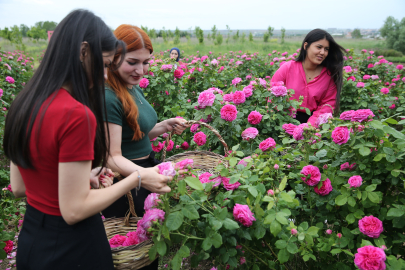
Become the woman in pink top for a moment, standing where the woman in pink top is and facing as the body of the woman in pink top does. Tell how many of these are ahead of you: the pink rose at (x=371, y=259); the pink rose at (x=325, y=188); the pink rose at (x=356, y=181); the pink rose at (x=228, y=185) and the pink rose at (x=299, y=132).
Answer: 5

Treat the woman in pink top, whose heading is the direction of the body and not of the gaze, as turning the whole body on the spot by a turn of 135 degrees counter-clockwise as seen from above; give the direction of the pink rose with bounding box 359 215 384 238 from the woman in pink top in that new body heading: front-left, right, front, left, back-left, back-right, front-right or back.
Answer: back-right

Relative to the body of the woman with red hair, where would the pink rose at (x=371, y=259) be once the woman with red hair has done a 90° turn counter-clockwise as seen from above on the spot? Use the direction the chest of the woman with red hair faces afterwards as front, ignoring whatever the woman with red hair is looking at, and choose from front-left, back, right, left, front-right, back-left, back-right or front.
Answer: right

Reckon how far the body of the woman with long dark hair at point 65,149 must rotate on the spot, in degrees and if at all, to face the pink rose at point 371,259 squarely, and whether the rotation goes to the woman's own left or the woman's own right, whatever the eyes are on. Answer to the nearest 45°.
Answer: approximately 90° to the woman's own right

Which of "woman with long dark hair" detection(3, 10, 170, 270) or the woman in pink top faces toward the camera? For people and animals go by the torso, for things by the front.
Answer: the woman in pink top

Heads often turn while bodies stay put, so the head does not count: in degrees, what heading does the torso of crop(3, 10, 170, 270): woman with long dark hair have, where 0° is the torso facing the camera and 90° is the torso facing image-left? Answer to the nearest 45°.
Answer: approximately 225°

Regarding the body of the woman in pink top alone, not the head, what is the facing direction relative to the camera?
toward the camera

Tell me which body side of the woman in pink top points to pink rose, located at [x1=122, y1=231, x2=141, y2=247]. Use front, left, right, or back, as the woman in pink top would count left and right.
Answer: front

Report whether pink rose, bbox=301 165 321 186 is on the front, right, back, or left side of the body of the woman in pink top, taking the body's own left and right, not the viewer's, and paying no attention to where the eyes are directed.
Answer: front

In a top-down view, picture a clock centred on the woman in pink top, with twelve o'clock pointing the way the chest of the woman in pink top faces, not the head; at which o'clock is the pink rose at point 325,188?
The pink rose is roughly at 12 o'clock from the woman in pink top.

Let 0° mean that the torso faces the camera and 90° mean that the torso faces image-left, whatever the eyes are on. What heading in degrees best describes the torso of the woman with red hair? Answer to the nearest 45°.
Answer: approximately 315°

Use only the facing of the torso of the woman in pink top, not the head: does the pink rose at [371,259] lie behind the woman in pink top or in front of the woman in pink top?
in front

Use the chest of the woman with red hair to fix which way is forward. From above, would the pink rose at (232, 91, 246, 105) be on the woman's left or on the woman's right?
on the woman's left

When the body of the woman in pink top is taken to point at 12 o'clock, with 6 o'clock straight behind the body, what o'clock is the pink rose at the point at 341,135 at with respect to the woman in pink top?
The pink rose is roughly at 12 o'clock from the woman in pink top.

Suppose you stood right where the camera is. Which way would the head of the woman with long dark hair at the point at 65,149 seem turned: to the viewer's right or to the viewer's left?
to the viewer's right

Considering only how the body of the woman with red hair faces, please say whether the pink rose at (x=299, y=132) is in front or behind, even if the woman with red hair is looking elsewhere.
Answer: in front

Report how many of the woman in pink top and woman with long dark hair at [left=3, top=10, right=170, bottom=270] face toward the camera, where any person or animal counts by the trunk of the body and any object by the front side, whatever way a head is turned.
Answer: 1

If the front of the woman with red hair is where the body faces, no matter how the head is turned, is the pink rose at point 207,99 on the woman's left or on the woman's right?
on the woman's left

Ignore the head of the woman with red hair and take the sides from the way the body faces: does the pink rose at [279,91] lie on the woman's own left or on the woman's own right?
on the woman's own left

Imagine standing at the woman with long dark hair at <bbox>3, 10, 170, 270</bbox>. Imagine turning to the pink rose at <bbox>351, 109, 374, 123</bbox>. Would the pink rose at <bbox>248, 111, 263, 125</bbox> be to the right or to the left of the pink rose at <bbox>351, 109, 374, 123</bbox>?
left

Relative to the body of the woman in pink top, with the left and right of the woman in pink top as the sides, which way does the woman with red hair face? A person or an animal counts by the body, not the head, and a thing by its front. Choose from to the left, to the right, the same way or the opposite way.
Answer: to the left
